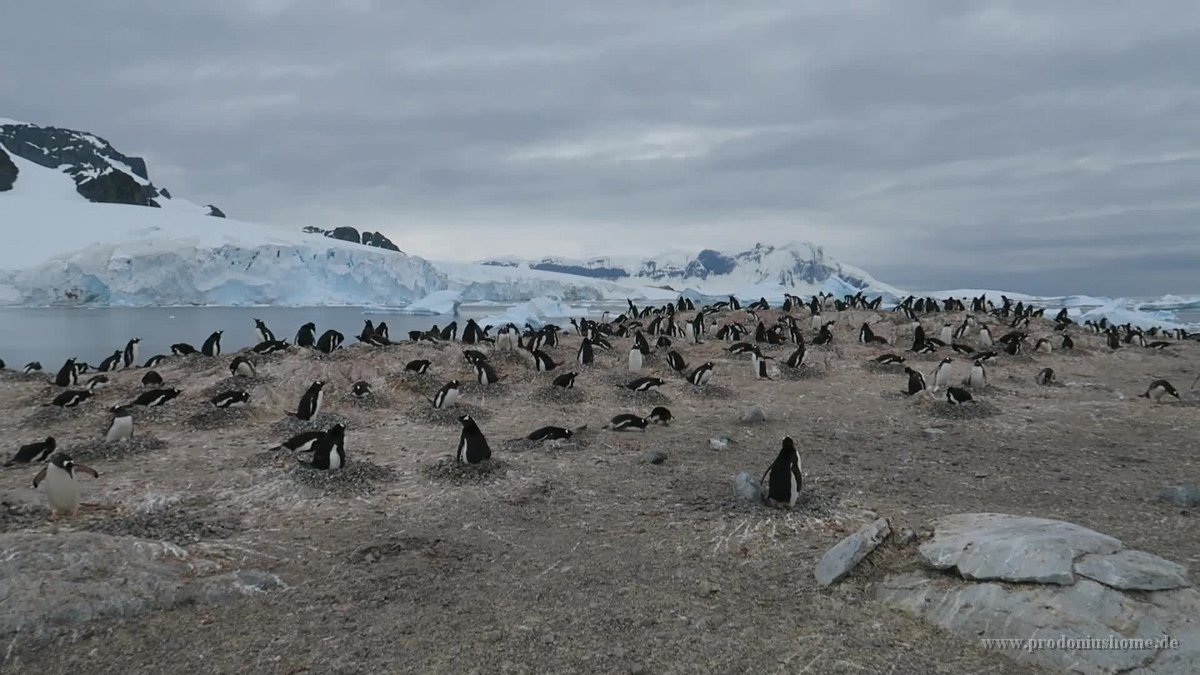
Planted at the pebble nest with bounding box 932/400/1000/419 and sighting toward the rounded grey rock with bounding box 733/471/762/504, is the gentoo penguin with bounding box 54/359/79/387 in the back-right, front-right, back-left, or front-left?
front-right

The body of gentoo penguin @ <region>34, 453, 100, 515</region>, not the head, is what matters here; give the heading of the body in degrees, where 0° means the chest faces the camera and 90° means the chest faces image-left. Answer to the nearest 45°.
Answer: approximately 0°

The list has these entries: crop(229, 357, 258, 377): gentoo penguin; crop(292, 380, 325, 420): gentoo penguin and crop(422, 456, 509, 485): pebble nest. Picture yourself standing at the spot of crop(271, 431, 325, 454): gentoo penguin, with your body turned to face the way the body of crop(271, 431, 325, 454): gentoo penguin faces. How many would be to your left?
2

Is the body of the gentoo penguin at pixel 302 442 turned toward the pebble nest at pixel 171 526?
no

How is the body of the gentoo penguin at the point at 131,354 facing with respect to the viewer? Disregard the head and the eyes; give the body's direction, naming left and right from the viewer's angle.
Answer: facing to the right of the viewer

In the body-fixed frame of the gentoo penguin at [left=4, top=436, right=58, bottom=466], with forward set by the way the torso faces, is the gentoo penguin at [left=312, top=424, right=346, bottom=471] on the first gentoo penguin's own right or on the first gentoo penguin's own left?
on the first gentoo penguin's own right

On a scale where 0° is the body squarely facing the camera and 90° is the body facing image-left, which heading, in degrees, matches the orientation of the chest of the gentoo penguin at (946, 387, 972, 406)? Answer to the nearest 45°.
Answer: approximately 90°

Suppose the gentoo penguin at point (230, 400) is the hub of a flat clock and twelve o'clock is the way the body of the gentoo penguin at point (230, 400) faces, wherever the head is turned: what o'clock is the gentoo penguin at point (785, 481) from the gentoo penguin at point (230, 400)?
the gentoo penguin at point (785, 481) is roughly at 2 o'clock from the gentoo penguin at point (230, 400).

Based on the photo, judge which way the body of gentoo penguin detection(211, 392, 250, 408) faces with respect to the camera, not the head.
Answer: to the viewer's right

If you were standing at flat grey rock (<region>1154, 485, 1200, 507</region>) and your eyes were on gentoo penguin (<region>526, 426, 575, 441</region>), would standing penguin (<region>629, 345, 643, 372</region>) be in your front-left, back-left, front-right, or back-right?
front-right

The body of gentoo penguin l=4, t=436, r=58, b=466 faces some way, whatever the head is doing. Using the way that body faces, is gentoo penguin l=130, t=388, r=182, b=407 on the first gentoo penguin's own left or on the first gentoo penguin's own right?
on the first gentoo penguin's own left
